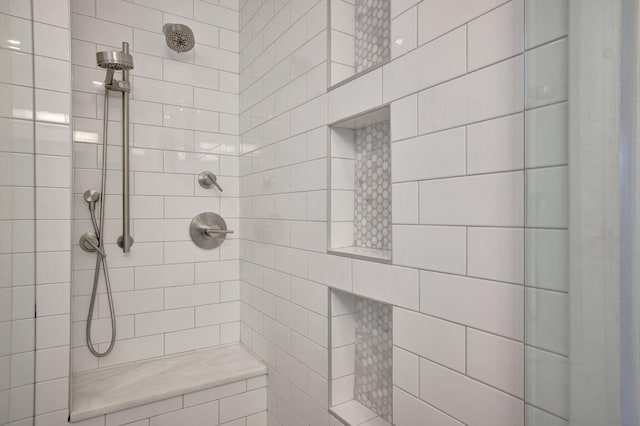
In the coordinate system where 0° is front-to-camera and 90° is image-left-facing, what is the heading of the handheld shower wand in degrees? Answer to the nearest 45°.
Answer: approximately 0°
